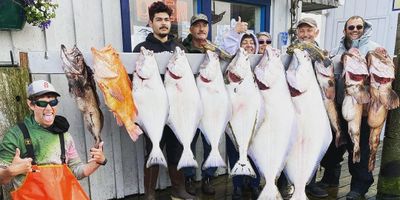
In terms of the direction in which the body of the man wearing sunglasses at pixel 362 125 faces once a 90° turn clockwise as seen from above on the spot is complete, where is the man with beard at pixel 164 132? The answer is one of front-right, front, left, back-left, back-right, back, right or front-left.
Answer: front-left

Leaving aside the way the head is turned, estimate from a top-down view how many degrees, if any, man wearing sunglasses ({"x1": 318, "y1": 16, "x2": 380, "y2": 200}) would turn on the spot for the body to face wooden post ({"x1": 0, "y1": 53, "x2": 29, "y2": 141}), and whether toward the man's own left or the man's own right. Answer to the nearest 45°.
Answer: approximately 45° to the man's own right

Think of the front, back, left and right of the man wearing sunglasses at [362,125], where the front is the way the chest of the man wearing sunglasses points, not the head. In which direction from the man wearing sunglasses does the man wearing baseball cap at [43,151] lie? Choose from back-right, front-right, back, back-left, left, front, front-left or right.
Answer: front-right

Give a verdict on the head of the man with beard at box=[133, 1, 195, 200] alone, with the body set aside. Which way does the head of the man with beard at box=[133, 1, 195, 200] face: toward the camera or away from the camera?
toward the camera

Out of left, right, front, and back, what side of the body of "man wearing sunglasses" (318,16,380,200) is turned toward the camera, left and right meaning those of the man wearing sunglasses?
front

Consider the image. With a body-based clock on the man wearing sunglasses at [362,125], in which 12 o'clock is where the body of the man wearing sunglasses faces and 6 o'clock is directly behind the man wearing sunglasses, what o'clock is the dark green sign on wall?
The dark green sign on wall is roughly at 2 o'clock from the man wearing sunglasses.

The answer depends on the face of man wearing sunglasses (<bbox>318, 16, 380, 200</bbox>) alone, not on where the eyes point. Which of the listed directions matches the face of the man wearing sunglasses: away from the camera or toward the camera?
toward the camera

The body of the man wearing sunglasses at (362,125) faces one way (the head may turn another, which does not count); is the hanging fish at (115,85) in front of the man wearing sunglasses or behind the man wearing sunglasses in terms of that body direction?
in front

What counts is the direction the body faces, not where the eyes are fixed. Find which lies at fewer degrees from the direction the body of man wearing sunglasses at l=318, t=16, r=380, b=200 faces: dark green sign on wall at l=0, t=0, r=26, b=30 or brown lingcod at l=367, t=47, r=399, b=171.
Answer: the brown lingcod

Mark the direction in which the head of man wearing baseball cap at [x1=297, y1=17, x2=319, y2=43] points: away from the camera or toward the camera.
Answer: toward the camera
